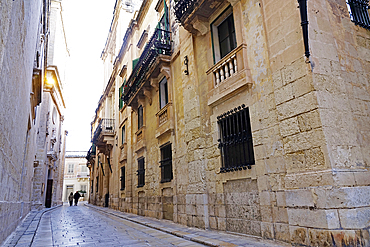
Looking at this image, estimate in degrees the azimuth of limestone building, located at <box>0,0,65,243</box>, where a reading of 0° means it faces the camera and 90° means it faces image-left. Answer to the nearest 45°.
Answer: approximately 270°
